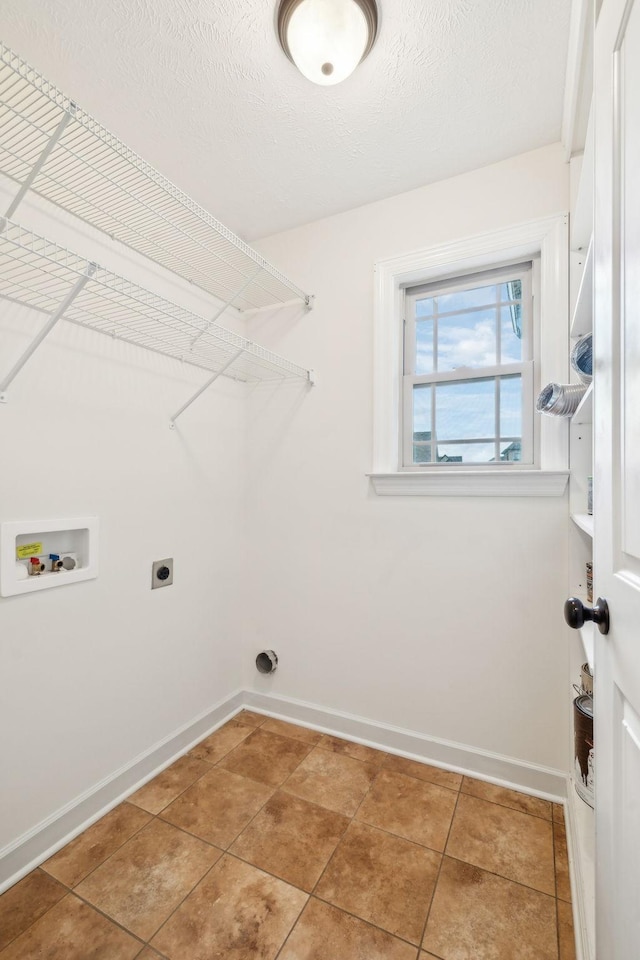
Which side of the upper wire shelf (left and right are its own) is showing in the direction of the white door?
front

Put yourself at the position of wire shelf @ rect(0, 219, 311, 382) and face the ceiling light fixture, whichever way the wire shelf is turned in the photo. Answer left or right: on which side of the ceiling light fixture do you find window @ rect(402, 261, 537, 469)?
left

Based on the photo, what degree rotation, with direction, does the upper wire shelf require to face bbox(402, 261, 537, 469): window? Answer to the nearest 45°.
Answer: approximately 45° to its left

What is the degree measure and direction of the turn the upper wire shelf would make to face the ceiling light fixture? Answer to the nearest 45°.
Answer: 0° — it already faces it

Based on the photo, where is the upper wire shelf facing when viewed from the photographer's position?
facing the viewer and to the right of the viewer
